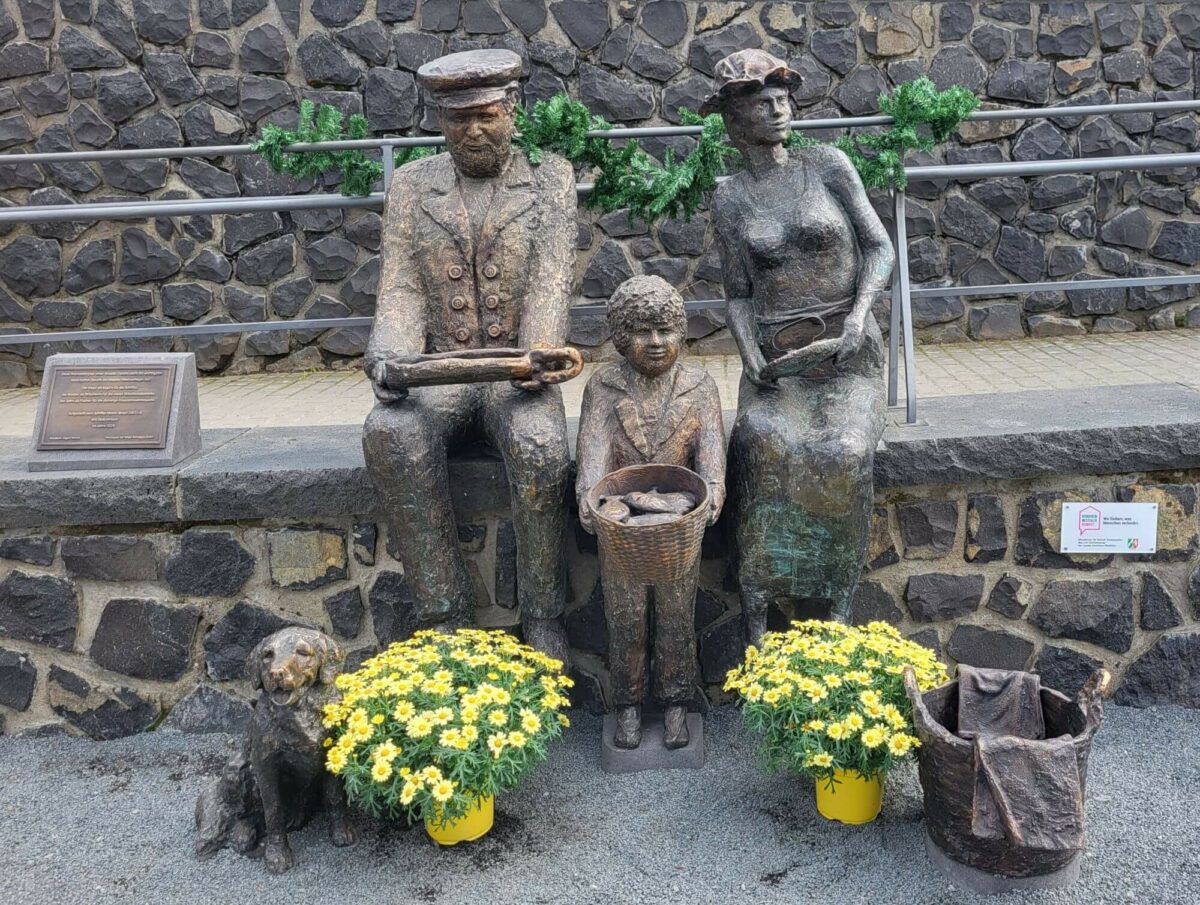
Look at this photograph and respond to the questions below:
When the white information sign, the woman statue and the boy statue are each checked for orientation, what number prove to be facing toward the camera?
3

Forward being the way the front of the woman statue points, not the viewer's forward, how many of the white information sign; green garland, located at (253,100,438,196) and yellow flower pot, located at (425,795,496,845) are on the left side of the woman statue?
1

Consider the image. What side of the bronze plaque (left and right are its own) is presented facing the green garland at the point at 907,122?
left

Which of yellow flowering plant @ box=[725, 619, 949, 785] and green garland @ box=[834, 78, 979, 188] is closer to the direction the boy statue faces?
the yellow flowering plant

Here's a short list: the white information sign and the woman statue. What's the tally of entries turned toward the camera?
2

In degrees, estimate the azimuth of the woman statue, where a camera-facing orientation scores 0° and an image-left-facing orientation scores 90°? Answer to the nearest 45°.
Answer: approximately 0°

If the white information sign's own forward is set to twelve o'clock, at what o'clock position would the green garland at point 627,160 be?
The green garland is roughly at 3 o'clock from the white information sign.
